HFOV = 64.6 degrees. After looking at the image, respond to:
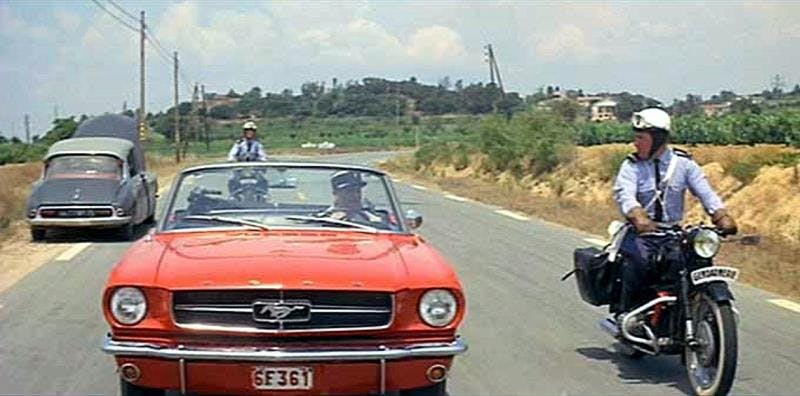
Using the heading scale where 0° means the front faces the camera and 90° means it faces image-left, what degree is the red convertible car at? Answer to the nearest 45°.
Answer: approximately 0°

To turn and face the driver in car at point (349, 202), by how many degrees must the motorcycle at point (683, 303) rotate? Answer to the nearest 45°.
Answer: approximately 135° to its right

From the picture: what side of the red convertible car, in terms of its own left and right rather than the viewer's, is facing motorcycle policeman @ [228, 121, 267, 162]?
back

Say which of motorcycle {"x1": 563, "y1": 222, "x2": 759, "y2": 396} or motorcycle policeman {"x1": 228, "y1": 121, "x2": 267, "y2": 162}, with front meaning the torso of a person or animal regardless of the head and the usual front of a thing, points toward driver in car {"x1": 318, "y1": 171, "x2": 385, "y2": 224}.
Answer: the motorcycle policeman

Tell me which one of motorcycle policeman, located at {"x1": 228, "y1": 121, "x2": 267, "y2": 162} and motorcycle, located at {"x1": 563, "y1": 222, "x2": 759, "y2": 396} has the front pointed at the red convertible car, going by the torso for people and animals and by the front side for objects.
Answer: the motorcycle policeman

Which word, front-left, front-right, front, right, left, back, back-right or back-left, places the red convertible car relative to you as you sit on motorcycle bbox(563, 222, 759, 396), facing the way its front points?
right

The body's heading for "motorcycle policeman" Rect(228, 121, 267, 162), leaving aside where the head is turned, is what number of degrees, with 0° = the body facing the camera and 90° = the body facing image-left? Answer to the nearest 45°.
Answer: approximately 0°

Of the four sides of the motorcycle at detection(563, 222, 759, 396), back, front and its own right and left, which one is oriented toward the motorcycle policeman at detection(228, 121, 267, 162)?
back

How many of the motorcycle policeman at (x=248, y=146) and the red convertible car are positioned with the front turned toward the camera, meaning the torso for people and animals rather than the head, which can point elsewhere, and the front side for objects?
2
